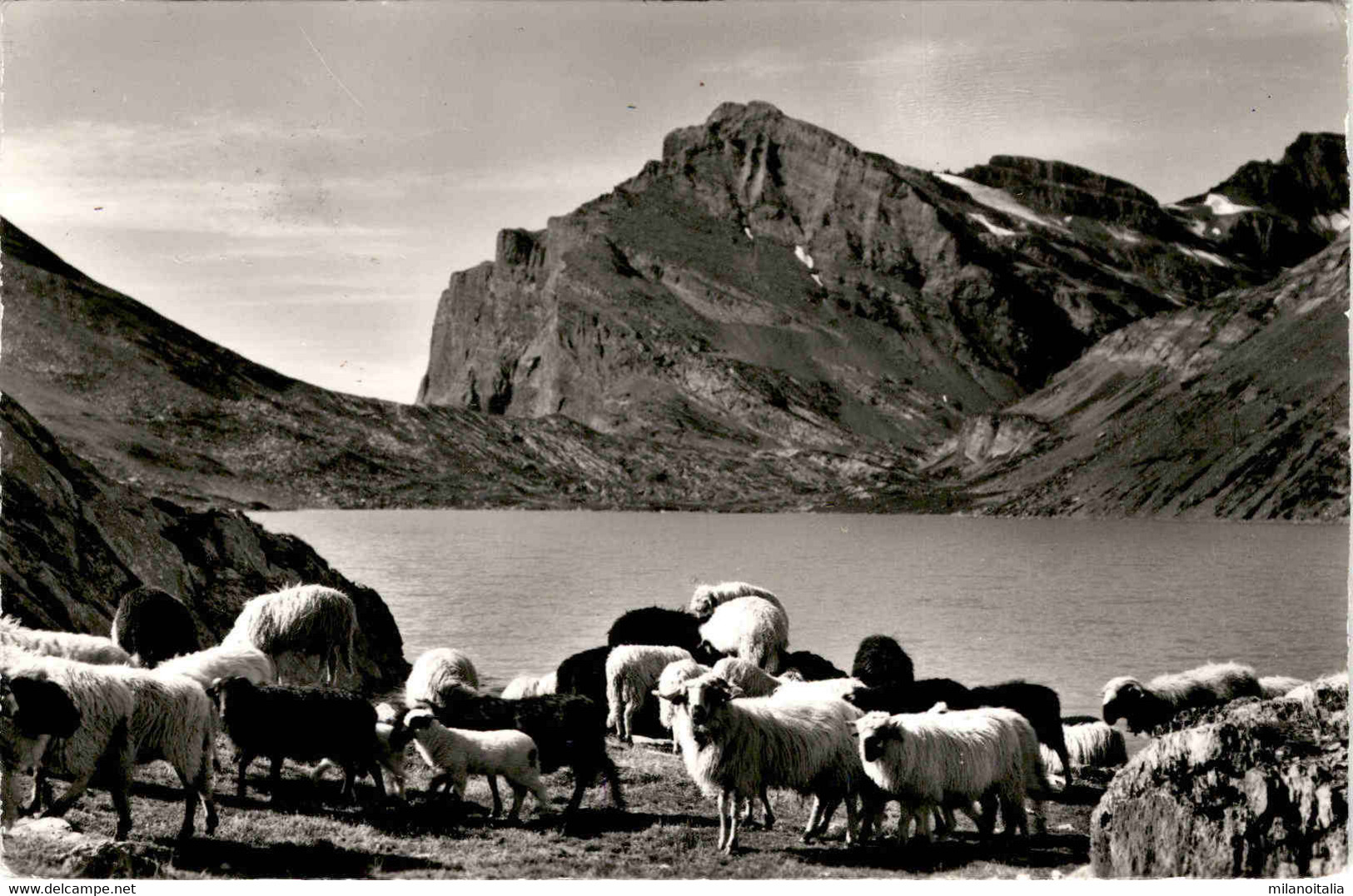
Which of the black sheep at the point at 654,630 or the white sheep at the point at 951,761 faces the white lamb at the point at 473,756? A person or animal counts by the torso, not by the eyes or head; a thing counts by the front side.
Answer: the white sheep

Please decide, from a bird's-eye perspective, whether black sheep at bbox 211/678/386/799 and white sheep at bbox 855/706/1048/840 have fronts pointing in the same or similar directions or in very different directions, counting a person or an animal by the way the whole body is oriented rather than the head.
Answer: same or similar directions

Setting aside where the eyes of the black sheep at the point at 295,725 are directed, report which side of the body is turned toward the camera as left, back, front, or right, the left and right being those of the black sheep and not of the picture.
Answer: left

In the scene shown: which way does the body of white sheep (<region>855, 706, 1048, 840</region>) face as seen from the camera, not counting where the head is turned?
to the viewer's left

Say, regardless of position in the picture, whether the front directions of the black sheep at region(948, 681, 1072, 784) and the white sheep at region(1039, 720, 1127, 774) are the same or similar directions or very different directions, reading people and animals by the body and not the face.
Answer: same or similar directions

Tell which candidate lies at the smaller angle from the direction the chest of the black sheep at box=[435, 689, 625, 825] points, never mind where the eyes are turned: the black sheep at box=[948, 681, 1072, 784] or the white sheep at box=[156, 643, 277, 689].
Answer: the white sheep

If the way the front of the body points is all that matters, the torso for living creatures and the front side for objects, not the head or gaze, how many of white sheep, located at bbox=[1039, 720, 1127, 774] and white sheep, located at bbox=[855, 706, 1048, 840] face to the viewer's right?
0

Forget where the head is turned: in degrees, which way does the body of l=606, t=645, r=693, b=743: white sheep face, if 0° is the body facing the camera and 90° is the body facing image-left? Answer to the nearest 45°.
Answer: approximately 225°

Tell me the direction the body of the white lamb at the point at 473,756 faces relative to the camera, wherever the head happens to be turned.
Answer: to the viewer's left

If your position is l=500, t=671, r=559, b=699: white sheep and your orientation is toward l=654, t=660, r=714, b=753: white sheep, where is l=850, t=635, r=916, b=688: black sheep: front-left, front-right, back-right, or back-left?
front-left

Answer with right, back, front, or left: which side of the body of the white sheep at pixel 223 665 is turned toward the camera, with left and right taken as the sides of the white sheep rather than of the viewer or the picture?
left

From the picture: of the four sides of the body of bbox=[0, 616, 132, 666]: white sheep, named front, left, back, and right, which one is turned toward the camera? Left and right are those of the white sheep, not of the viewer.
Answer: left

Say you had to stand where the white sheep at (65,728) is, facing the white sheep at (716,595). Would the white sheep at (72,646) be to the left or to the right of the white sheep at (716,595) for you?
left
